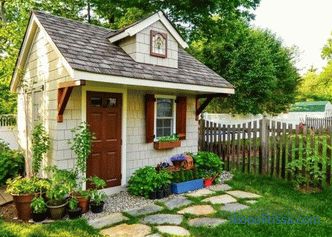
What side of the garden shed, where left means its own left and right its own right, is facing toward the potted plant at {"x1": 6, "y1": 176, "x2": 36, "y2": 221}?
right

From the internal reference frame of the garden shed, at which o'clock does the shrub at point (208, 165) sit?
The shrub is roughly at 10 o'clock from the garden shed.

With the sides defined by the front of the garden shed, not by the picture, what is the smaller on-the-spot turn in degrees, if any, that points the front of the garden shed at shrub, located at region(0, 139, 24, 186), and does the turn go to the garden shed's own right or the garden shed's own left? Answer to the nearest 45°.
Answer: approximately 135° to the garden shed's own right

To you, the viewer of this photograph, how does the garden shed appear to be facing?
facing the viewer and to the right of the viewer
